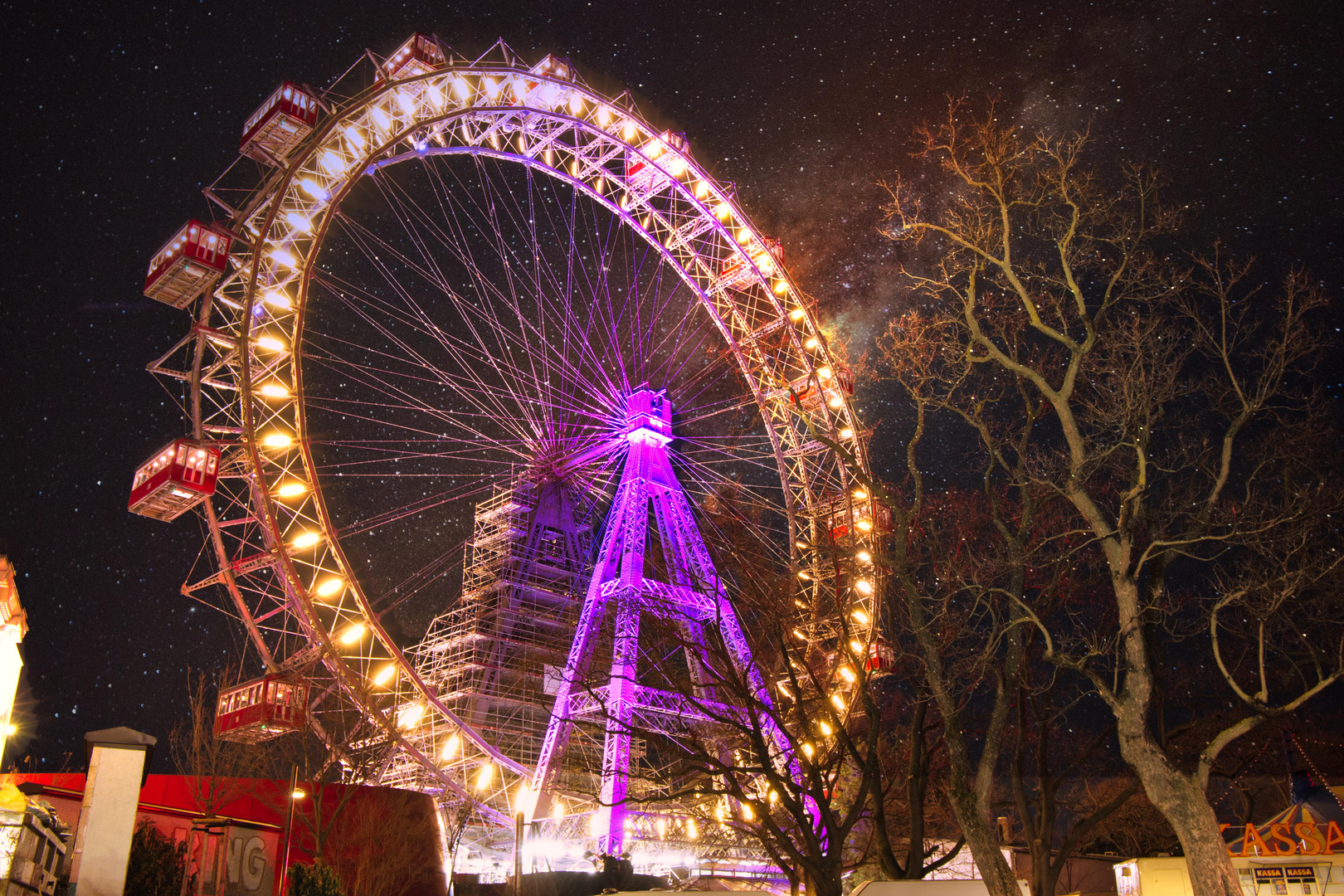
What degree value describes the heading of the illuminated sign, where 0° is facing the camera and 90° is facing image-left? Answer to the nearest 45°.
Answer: approximately 0°

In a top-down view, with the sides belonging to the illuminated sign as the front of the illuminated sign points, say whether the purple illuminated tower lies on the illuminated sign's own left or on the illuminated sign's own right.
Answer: on the illuminated sign's own right

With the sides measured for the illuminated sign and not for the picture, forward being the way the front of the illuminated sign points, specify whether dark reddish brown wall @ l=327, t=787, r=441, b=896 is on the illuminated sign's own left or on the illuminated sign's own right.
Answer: on the illuminated sign's own right

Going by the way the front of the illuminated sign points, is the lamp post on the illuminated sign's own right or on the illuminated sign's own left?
on the illuminated sign's own right
